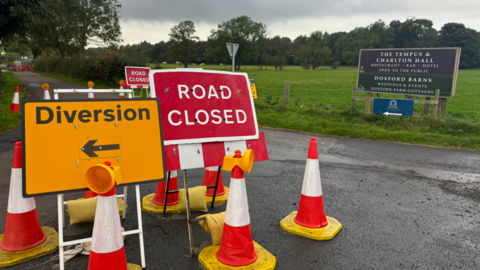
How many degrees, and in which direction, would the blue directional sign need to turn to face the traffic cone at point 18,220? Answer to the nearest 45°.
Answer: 0° — it already faces it

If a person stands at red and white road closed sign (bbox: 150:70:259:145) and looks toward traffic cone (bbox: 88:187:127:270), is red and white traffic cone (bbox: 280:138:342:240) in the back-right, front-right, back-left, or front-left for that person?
back-left

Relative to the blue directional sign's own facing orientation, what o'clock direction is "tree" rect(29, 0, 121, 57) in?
The tree is roughly at 4 o'clock from the blue directional sign.

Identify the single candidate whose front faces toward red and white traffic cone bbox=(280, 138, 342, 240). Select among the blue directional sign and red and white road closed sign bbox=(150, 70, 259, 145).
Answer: the blue directional sign

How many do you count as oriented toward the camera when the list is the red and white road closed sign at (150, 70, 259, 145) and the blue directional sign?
2

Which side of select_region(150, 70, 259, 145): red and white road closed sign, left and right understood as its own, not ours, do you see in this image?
front

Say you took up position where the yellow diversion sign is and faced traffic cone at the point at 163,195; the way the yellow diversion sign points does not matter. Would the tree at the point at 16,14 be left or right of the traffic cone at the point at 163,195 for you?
left

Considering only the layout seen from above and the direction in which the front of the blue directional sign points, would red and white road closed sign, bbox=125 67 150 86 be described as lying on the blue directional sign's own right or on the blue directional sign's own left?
on the blue directional sign's own right

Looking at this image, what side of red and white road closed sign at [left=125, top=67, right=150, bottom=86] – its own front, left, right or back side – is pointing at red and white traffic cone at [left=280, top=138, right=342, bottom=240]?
front

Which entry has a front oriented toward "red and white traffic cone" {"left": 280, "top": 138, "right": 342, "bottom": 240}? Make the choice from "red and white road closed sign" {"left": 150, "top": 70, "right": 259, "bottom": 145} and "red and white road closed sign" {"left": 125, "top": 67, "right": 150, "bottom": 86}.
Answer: "red and white road closed sign" {"left": 125, "top": 67, "right": 150, "bottom": 86}

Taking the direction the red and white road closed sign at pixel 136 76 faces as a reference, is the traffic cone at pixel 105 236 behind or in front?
in front

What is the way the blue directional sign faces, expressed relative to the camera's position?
facing the viewer

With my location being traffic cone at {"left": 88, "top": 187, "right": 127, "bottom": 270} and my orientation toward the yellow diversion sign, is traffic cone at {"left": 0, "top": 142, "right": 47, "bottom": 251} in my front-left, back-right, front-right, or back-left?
front-left

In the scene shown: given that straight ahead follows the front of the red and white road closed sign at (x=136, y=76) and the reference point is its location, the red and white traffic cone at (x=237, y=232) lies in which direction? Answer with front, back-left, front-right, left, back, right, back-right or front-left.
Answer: front

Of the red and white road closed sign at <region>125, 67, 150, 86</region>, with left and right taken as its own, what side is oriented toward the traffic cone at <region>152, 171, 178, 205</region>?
front

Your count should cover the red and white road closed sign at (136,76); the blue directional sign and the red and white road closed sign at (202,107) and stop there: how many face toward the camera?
3

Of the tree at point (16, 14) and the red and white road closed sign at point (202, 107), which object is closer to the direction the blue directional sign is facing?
the red and white road closed sign

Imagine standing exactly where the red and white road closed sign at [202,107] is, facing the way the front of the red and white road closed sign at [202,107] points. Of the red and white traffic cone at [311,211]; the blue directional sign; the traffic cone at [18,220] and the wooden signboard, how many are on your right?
1

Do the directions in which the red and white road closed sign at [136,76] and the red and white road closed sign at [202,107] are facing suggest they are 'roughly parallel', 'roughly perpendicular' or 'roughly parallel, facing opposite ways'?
roughly parallel

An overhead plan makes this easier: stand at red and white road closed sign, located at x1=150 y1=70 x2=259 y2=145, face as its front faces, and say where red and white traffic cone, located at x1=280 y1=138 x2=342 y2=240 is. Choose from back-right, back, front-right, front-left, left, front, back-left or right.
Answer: left
